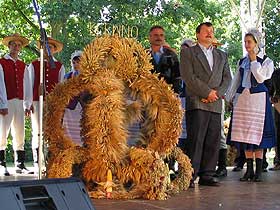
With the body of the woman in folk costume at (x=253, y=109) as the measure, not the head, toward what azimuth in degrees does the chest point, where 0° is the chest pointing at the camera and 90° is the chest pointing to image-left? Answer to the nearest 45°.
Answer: approximately 45°

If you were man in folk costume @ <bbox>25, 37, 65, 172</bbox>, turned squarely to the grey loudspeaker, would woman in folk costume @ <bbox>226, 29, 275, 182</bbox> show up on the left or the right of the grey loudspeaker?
left

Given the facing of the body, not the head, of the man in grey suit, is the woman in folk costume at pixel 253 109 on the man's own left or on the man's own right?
on the man's own left

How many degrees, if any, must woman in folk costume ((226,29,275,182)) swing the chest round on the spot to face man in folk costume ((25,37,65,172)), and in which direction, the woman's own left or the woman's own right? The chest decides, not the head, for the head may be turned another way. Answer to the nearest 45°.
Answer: approximately 45° to the woman's own right

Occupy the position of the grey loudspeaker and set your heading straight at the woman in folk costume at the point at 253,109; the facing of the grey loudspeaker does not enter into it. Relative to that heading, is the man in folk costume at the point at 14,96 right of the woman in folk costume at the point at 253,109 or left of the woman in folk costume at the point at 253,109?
left

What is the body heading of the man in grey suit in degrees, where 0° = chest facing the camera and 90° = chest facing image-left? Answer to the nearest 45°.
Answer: approximately 315°
